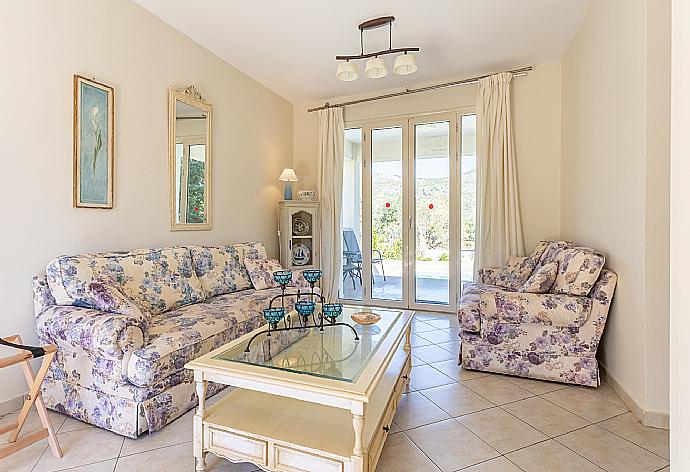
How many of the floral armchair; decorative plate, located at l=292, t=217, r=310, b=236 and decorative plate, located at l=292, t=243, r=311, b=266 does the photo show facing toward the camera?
2

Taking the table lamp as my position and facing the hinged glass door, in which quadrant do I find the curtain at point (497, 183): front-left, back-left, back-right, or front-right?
front-right

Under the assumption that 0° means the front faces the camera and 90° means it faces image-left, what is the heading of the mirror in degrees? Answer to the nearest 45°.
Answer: approximately 315°

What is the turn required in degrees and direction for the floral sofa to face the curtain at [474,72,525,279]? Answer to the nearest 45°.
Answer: approximately 45° to its left

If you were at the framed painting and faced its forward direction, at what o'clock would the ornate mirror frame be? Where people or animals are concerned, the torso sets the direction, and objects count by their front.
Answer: The ornate mirror frame is roughly at 9 o'clock from the framed painting.

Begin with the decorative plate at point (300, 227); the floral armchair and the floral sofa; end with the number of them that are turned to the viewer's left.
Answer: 1

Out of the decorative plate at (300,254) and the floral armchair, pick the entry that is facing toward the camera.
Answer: the decorative plate

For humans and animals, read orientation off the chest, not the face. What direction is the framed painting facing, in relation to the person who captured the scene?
facing the viewer and to the right of the viewer

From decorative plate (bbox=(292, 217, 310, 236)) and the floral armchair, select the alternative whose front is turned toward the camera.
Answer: the decorative plate

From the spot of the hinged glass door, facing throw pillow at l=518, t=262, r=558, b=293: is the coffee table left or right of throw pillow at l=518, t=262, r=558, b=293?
right

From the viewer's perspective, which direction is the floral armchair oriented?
to the viewer's left

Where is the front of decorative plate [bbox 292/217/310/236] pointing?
toward the camera

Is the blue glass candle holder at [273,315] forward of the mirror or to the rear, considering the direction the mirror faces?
forward

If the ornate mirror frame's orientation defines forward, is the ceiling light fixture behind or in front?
in front
